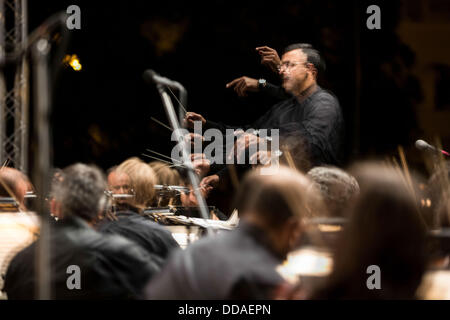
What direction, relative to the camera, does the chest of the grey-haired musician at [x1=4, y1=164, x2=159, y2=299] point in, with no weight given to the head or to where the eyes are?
away from the camera

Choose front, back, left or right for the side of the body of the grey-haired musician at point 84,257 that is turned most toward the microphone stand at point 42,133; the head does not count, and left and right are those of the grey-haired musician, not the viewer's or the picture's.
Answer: back
